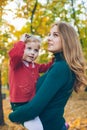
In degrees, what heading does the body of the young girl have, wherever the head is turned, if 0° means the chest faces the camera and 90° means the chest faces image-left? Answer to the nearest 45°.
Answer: approximately 315°

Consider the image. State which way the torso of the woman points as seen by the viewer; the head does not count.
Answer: to the viewer's left
